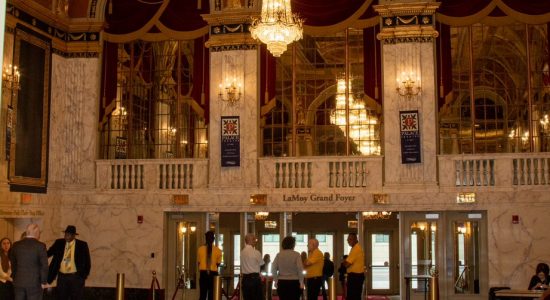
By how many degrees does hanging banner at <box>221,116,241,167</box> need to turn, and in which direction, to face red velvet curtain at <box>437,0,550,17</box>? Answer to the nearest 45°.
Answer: approximately 90° to its left

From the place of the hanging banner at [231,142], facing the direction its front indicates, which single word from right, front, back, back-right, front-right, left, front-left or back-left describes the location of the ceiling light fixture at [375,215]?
left

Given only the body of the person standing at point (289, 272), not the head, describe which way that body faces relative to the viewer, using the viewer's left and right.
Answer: facing away from the viewer

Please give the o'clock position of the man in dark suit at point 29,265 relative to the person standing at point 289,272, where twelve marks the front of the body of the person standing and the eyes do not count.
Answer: The man in dark suit is roughly at 8 o'clock from the person standing.

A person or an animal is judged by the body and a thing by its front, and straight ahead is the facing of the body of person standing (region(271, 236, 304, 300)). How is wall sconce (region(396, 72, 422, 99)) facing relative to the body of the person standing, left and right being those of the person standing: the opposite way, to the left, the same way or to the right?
the opposite way

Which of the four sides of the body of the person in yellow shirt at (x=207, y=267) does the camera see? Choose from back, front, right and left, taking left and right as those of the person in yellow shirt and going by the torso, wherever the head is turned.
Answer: back

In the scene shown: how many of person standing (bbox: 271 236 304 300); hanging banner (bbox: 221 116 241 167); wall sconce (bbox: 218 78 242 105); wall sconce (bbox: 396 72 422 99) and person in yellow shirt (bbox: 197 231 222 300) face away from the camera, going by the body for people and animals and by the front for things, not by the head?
2

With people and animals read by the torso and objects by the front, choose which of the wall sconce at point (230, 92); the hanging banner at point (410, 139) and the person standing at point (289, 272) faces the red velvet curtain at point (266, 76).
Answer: the person standing

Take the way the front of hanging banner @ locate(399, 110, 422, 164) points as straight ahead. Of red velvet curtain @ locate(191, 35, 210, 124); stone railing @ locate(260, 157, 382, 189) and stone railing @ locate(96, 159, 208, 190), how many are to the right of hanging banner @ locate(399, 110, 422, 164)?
3

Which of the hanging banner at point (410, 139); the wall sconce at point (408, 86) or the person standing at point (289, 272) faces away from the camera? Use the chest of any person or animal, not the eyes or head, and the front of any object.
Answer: the person standing

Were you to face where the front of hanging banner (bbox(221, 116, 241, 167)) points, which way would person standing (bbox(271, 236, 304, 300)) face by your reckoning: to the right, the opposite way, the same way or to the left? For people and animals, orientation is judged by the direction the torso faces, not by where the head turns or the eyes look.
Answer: the opposite way
